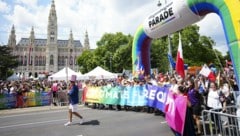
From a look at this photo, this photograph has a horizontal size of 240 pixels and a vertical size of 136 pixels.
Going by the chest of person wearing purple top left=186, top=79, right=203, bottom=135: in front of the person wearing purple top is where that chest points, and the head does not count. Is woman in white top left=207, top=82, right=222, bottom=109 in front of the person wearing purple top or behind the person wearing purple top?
behind

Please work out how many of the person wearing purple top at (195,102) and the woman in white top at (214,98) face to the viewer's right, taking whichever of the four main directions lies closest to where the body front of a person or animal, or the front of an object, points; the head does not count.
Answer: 0

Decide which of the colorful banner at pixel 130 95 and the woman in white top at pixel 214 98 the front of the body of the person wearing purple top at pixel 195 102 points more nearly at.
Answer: the colorful banner

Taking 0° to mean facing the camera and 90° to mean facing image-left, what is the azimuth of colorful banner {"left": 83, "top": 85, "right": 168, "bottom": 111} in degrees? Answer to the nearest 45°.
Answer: approximately 45°

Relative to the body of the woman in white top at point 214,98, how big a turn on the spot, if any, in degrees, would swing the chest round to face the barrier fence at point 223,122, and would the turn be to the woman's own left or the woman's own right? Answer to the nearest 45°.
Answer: approximately 45° to the woman's own left

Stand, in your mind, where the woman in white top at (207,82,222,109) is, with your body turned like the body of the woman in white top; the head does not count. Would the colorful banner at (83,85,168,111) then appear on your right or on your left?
on your right

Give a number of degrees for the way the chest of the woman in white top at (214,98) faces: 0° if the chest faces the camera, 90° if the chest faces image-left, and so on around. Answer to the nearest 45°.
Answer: approximately 45°

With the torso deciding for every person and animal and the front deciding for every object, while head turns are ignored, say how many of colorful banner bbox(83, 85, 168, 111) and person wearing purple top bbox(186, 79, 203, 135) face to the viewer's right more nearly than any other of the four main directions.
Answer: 0
